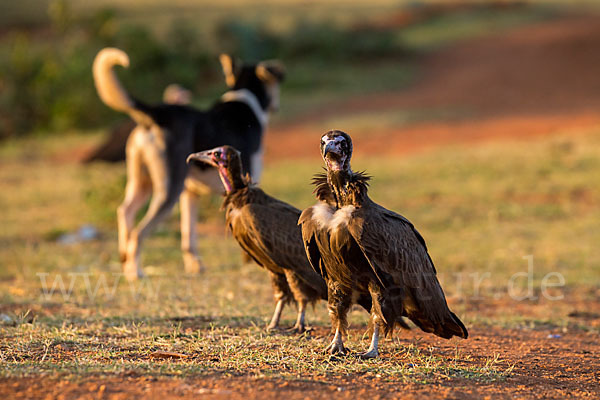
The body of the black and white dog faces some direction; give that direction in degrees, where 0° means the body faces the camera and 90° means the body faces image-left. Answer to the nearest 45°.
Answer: approximately 225°

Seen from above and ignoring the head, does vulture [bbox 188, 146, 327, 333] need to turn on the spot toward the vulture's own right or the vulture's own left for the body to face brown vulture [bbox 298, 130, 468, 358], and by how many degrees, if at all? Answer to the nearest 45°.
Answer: approximately 135° to the vulture's own left

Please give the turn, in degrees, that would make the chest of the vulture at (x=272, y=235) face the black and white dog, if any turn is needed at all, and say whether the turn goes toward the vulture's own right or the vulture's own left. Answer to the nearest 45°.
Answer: approximately 90° to the vulture's own right

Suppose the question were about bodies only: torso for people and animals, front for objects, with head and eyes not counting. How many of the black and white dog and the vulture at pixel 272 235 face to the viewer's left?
1

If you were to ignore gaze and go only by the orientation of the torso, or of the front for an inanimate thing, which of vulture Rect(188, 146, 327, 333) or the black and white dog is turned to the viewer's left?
the vulture

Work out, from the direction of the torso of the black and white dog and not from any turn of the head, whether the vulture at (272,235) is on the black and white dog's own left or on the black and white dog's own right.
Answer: on the black and white dog's own right

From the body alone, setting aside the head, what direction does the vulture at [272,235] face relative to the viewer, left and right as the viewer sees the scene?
facing to the left of the viewer
